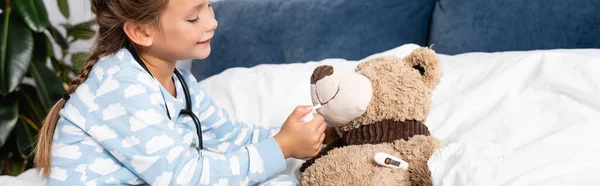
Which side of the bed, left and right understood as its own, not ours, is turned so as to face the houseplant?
right

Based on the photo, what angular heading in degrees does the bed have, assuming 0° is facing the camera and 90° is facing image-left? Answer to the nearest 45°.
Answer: approximately 0°

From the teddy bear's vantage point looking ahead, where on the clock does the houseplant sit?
The houseplant is roughly at 1 o'clock from the teddy bear.

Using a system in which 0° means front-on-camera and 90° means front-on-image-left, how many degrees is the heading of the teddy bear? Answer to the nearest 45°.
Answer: approximately 90°
